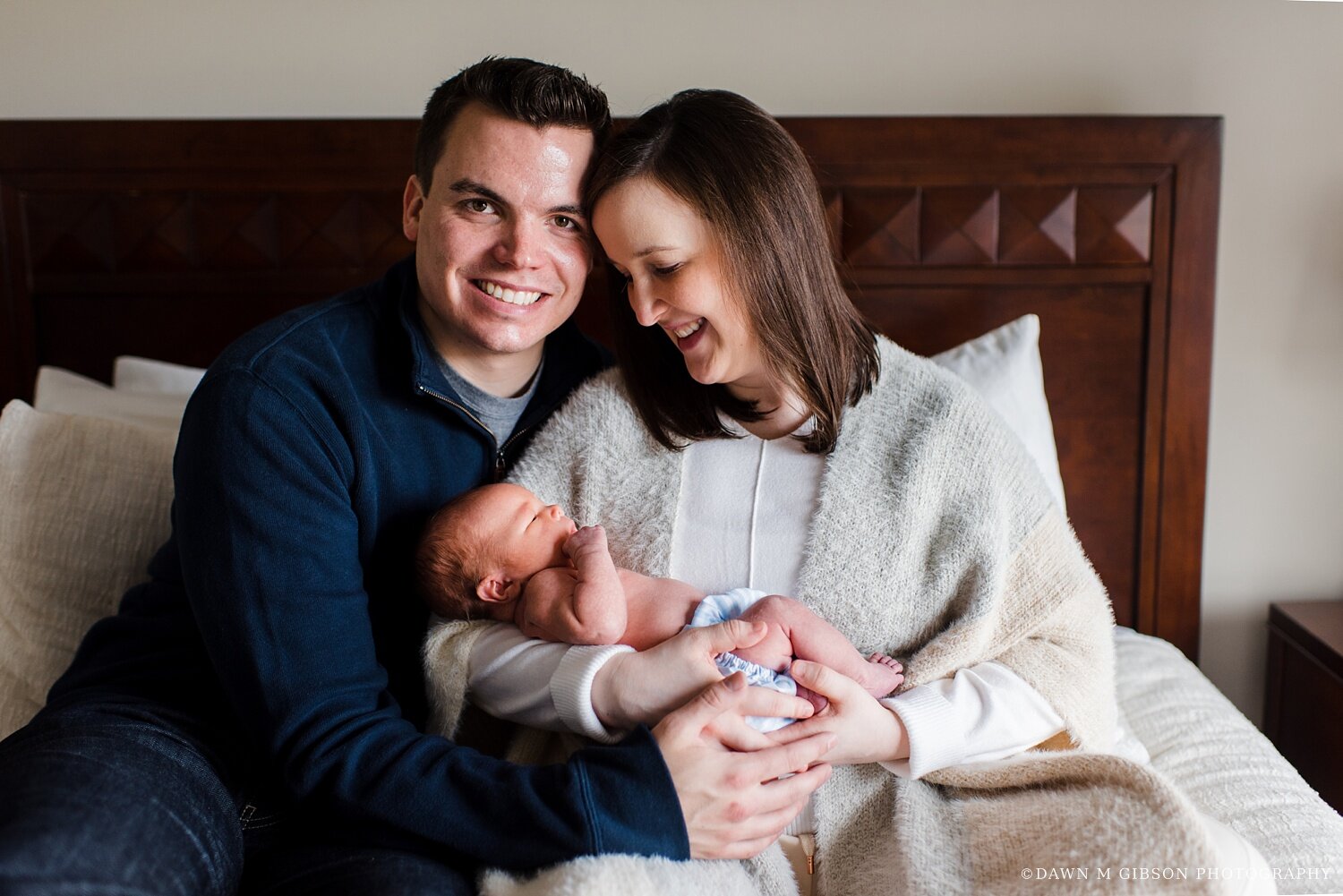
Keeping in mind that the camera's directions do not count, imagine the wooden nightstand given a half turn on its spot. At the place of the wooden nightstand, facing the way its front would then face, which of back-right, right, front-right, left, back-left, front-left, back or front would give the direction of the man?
back-left

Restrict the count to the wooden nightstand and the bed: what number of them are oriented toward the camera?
2

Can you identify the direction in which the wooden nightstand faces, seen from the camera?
facing the viewer

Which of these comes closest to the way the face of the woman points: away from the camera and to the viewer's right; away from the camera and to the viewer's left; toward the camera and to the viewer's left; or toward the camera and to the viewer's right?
toward the camera and to the viewer's left

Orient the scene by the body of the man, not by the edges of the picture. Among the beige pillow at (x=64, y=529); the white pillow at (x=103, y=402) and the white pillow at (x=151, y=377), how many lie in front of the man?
0

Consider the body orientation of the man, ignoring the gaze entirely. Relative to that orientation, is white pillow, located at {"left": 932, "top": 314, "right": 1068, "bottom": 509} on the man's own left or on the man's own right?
on the man's own left

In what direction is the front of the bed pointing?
toward the camera

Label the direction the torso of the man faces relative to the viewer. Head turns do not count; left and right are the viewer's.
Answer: facing the viewer and to the right of the viewer

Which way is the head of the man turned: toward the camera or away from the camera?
toward the camera
